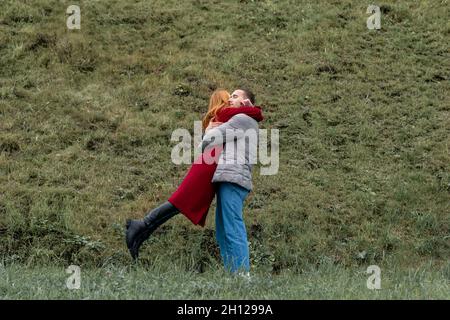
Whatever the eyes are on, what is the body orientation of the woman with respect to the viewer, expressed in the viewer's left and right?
facing to the right of the viewer

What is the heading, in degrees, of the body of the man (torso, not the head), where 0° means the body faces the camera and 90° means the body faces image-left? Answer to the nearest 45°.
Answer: approximately 90°
